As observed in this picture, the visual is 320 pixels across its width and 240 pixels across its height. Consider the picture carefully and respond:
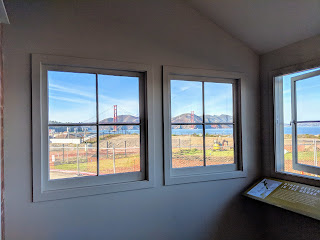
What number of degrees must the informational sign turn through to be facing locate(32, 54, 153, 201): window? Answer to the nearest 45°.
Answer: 0° — it already faces it

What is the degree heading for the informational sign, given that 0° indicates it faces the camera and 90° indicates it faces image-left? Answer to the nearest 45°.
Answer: approximately 45°

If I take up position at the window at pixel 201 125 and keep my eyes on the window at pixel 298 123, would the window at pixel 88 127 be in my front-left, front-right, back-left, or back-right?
back-right
